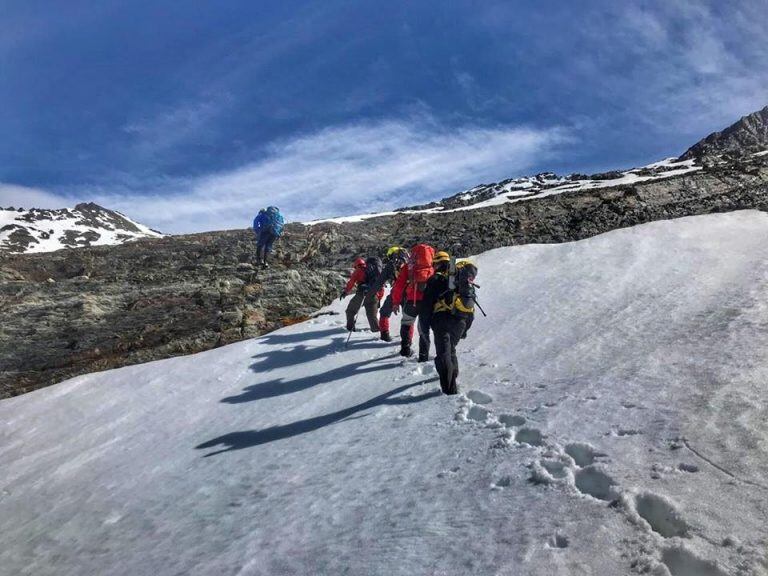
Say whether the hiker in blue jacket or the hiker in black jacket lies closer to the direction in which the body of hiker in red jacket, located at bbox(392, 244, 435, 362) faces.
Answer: the hiker in blue jacket

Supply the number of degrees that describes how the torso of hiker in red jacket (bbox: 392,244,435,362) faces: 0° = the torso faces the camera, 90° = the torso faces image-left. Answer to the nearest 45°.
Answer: approximately 135°

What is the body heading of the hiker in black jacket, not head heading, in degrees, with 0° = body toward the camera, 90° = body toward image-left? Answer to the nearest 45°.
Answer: approximately 135°

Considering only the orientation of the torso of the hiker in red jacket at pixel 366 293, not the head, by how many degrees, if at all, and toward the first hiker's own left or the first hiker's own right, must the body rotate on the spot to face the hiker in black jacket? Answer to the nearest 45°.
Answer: approximately 135° to the first hiker's own left

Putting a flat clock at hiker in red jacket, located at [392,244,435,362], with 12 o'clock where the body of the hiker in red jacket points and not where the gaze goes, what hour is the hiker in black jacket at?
The hiker in black jacket is roughly at 7 o'clock from the hiker in red jacket.

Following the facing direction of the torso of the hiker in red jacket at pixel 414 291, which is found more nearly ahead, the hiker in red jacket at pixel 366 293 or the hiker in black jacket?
the hiker in red jacket

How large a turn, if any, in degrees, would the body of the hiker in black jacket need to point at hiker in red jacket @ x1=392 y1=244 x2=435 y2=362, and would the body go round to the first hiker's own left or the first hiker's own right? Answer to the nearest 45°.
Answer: approximately 45° to the first hiker's own right

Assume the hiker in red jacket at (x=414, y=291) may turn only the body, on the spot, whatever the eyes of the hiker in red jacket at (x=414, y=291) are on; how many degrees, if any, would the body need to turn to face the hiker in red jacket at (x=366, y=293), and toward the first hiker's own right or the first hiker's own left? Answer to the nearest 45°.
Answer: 0° — they already face them
